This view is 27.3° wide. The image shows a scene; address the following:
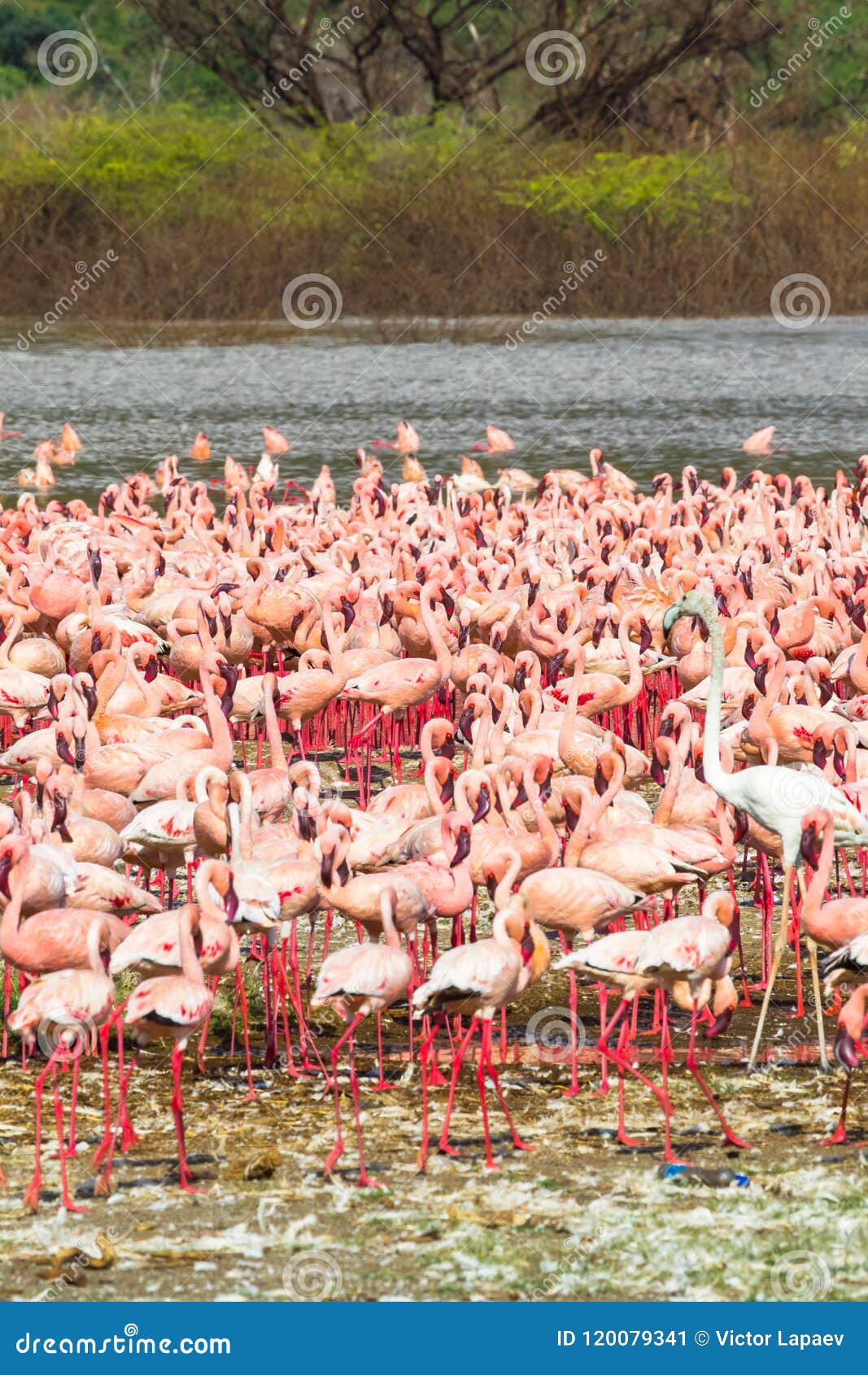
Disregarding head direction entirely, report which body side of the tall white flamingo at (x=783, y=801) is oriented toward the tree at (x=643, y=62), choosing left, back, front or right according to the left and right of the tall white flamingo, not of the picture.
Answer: right

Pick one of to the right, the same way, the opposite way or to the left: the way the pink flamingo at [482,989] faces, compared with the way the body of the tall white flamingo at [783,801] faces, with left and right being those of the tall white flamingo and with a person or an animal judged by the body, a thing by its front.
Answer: the opposite way

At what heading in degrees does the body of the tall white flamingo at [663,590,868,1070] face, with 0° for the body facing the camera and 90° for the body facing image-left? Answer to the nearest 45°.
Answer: approximately 90°

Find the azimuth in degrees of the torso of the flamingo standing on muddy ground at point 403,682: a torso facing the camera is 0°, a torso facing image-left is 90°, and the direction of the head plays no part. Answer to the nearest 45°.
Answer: approximately 270°

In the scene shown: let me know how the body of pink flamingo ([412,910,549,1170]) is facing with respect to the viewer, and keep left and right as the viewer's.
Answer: facing to the right of the viewer

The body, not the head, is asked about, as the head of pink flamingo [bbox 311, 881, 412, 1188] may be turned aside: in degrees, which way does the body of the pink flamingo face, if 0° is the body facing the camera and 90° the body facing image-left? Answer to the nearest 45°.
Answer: approximately 225°

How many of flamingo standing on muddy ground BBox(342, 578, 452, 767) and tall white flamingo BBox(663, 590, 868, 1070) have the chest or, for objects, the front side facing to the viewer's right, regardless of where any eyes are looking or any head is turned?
1

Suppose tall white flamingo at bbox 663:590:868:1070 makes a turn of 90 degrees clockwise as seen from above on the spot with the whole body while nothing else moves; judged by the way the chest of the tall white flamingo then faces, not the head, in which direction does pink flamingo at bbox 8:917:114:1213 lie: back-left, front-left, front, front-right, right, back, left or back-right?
back-left

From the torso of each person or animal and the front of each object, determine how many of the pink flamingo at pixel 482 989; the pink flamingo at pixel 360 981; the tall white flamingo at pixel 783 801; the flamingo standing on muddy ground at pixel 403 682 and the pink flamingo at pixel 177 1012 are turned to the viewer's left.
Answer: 1

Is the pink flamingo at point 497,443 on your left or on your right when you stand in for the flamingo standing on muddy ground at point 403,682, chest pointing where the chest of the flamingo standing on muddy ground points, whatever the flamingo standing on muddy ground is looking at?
on your left

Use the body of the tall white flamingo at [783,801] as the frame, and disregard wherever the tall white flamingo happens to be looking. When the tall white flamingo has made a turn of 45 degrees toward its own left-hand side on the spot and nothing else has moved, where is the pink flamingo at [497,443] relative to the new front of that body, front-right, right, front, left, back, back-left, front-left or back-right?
back-right

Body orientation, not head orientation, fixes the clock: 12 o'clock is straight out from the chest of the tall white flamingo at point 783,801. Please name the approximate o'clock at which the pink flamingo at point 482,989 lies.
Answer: The pink flamingo is roughly at 10 o'clock from the tall white flamingo.

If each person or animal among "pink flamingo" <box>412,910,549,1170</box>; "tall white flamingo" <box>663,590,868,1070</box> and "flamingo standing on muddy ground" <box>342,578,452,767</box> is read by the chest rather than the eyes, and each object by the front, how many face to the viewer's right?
2

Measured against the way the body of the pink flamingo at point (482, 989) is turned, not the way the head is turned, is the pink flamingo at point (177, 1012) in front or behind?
behind

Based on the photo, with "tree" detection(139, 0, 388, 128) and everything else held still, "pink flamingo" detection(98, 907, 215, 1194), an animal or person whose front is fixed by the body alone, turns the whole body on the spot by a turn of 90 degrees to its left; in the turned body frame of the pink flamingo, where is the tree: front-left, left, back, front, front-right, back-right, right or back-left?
front-right

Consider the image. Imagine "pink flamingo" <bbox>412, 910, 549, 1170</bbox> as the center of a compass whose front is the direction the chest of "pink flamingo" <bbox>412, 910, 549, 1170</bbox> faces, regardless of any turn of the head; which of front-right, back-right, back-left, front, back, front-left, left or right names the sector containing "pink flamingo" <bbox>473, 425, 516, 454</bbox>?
left

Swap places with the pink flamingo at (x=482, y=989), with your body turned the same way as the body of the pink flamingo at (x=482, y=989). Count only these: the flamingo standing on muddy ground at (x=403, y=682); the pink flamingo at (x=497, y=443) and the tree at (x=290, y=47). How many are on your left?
3
